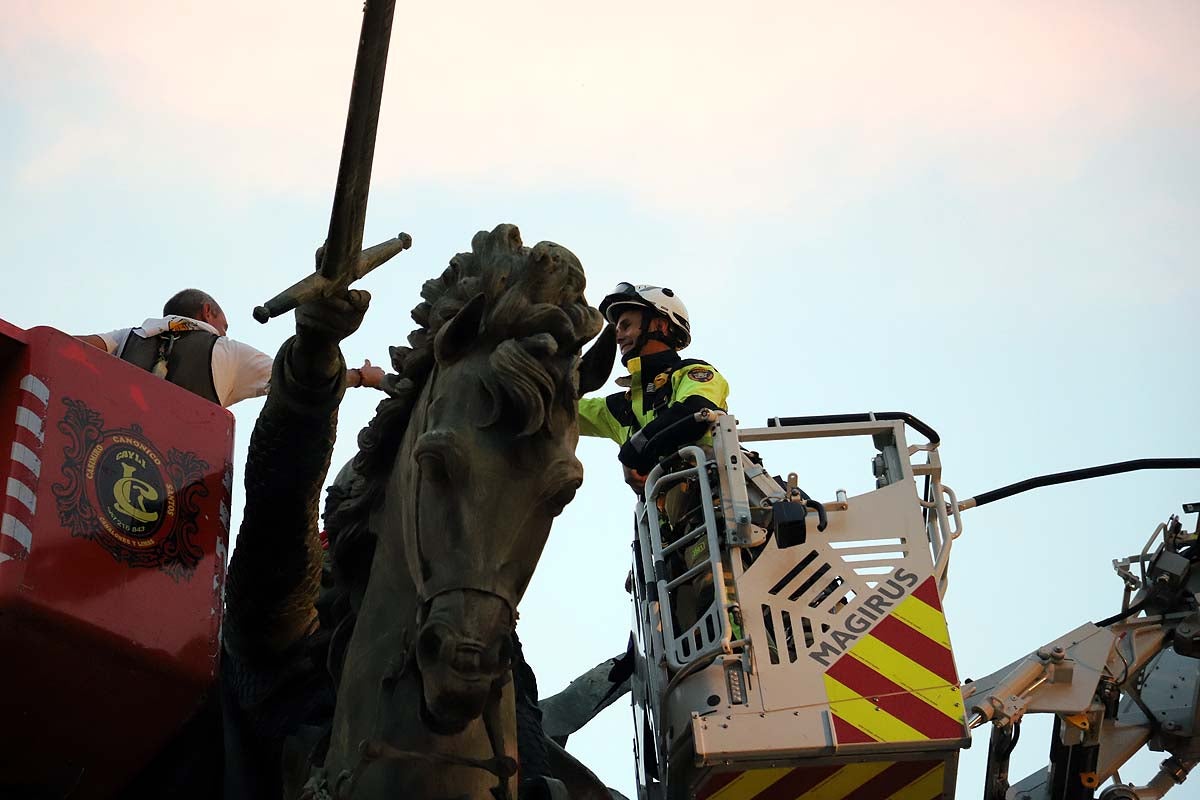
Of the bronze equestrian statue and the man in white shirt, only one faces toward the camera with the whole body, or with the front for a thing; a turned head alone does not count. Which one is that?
the bronze equestrian statue

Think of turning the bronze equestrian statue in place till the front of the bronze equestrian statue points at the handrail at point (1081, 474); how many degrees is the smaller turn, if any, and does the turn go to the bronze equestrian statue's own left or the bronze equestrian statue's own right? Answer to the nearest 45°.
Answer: approximately 135° to the bronze equestrian statue's own left

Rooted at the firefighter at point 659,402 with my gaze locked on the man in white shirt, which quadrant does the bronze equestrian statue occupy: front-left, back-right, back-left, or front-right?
front-left

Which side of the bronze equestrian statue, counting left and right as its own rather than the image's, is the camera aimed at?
front

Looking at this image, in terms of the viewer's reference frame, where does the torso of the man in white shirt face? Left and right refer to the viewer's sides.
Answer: facing away from the viewer and to the right of the viewer

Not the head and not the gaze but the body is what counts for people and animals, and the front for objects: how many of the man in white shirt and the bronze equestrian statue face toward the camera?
1

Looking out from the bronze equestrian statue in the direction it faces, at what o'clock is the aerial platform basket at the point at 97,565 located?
The aerial platform basket is roughly at 4 o'clock from the bronze equestrian statue.

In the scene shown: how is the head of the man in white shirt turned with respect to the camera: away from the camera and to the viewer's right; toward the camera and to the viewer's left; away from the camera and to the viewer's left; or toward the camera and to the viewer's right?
away from the camera and to the viewer's right

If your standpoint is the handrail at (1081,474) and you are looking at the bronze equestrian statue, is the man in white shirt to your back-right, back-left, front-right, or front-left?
front-right
